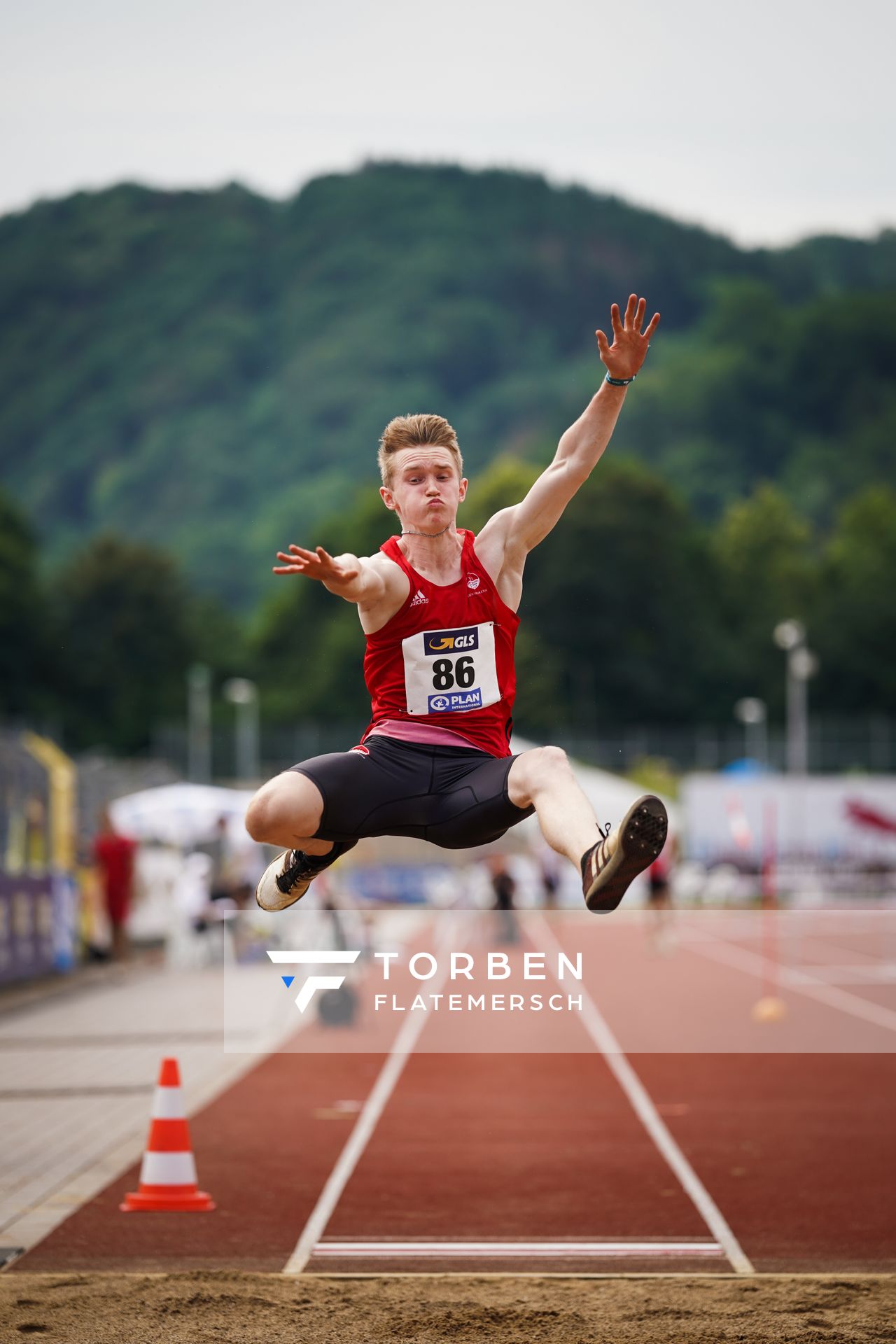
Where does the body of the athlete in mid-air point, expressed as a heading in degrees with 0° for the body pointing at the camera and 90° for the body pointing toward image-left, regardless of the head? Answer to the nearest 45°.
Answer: approximately 0°

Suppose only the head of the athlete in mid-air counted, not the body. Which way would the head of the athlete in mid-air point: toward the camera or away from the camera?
toward the camera

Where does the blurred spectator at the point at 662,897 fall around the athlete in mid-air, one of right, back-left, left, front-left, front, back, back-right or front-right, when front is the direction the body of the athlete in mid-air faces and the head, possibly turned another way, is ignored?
back

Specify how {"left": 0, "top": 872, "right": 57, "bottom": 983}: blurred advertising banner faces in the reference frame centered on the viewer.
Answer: facing the viewer and to the right of the viewer

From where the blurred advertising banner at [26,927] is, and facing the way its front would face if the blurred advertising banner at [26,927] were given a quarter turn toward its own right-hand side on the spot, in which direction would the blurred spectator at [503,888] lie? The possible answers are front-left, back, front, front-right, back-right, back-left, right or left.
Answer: back

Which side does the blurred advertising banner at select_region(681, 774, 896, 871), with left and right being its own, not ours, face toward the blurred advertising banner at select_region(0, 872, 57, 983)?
front

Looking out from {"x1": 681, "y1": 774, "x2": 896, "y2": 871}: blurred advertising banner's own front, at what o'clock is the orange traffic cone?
The orange traffic cone is roughly at 12 o'clock from the blurred advertising banner.

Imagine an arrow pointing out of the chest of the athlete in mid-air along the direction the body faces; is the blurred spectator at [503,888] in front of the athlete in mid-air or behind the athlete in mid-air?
behind

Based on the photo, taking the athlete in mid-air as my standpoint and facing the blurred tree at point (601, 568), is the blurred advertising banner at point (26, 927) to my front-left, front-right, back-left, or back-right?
front-left

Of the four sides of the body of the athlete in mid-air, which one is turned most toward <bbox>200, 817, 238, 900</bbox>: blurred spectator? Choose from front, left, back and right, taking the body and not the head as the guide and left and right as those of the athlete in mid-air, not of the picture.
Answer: back

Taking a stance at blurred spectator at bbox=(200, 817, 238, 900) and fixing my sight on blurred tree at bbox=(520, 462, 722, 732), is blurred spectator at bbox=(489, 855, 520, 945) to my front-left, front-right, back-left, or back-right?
front-right

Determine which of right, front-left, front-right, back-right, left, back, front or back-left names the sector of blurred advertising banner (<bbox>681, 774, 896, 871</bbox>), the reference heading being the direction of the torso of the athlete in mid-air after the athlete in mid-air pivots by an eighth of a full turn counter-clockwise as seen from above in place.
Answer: back-left

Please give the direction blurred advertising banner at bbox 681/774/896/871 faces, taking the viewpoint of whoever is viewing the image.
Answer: facing the viewer

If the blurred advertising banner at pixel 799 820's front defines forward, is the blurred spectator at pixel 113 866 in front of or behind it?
in front

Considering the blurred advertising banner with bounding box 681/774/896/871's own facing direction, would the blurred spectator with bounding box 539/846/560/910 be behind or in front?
in front
